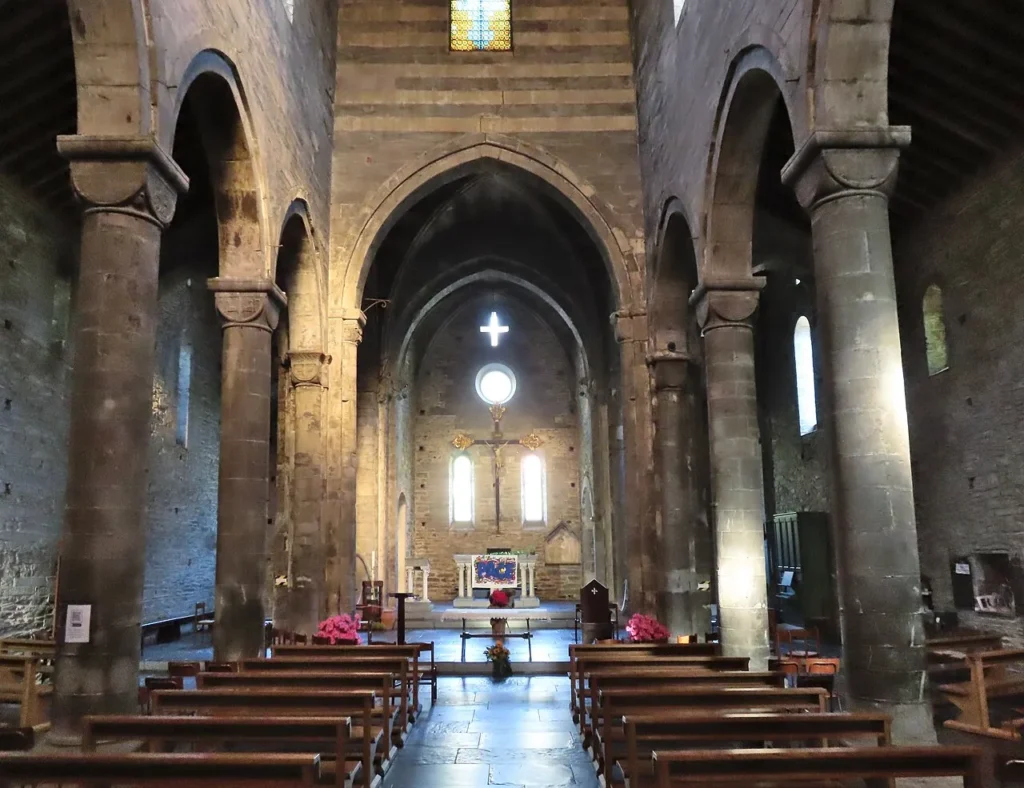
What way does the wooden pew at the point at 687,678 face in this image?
away from the camera

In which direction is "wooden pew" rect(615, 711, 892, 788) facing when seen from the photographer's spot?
facing away from the viewer

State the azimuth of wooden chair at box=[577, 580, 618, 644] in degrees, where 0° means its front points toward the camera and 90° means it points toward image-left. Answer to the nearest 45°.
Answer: approximately 0°

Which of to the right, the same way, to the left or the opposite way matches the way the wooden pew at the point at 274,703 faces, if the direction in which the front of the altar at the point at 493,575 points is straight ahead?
the opposite way

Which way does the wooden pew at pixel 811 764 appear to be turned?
away from the camera

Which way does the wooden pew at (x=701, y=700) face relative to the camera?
away from the camera

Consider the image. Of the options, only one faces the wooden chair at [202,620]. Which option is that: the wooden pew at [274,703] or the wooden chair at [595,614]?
the wooden pew

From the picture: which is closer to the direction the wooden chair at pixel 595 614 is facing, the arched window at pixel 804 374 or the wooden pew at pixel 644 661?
the wooden pew

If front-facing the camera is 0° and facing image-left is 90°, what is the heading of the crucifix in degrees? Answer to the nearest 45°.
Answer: approximately 0°
